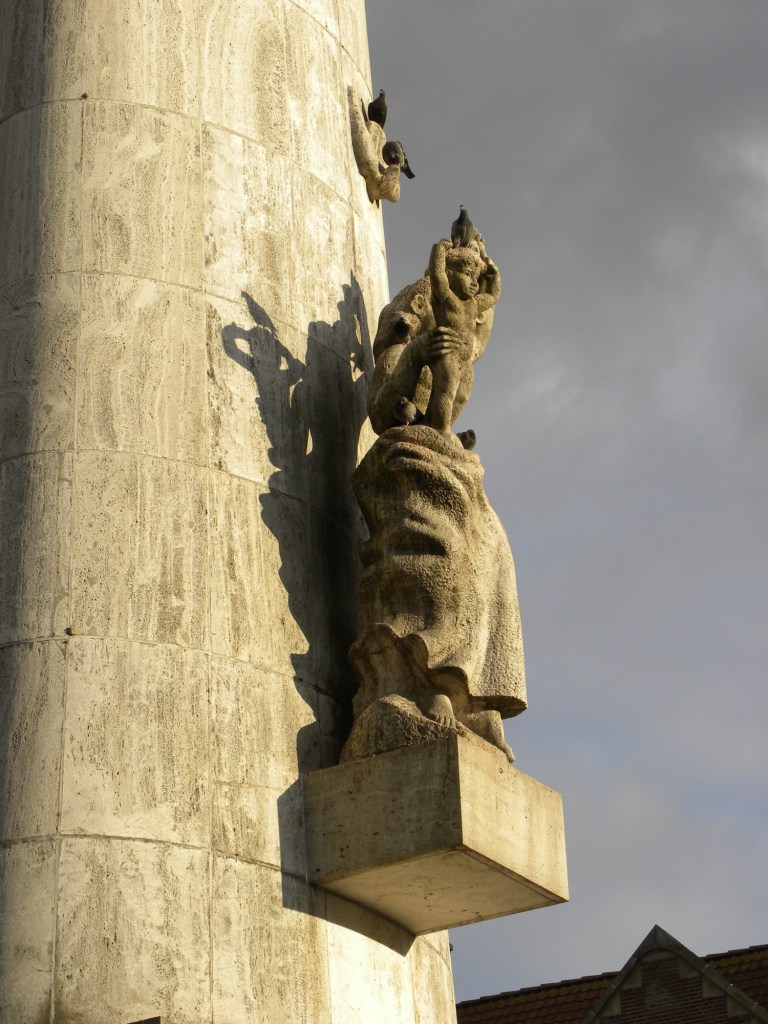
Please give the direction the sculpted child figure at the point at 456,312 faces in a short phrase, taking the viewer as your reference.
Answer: facing the viewer and to the right of the viewer
